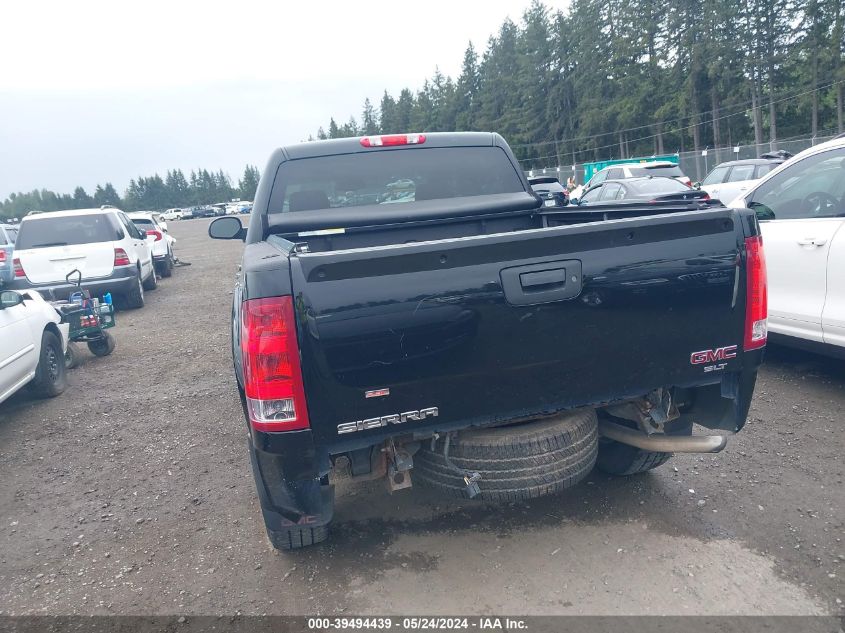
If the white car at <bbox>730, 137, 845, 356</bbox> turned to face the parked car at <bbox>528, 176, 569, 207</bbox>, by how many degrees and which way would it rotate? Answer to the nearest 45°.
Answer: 0° — it already faces it

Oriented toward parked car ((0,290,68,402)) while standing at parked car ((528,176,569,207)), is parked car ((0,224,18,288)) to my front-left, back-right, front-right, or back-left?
front-right

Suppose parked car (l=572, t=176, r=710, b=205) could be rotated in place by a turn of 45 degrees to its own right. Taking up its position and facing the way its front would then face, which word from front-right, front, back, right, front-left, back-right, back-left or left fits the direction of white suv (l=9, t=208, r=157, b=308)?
back-left

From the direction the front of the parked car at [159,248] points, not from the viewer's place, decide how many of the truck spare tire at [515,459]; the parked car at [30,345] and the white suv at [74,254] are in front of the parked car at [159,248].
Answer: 0

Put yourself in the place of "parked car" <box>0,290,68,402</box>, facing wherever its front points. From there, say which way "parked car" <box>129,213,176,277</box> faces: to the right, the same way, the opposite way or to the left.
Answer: the same way

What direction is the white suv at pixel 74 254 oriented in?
away from the camera

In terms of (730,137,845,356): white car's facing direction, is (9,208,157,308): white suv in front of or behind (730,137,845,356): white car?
in front

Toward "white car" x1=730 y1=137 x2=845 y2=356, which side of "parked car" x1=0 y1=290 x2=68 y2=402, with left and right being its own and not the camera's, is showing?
right

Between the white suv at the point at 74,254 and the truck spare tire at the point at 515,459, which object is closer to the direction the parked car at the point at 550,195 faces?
the white suv

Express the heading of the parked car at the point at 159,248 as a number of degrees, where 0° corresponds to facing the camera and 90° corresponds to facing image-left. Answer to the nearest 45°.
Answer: approximately 225°

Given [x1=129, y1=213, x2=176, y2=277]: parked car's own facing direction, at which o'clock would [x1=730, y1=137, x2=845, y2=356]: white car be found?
The white car is roughly at 4 o'clock from the parked car.

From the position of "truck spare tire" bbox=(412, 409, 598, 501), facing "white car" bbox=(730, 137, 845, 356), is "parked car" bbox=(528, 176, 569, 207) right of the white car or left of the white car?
left

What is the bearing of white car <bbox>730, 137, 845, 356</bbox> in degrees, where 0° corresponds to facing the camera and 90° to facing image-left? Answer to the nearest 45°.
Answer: approximately 135°

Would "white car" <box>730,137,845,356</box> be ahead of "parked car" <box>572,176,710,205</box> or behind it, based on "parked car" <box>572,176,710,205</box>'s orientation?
behind

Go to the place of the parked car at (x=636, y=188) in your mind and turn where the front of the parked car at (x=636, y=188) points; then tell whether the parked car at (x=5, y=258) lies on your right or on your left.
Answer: on your left

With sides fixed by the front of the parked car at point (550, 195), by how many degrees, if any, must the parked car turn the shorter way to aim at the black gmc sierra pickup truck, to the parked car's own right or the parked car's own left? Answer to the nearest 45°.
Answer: approximately 135° to the parked car's own left

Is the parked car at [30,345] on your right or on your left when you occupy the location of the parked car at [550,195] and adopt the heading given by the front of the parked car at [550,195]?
on your left
